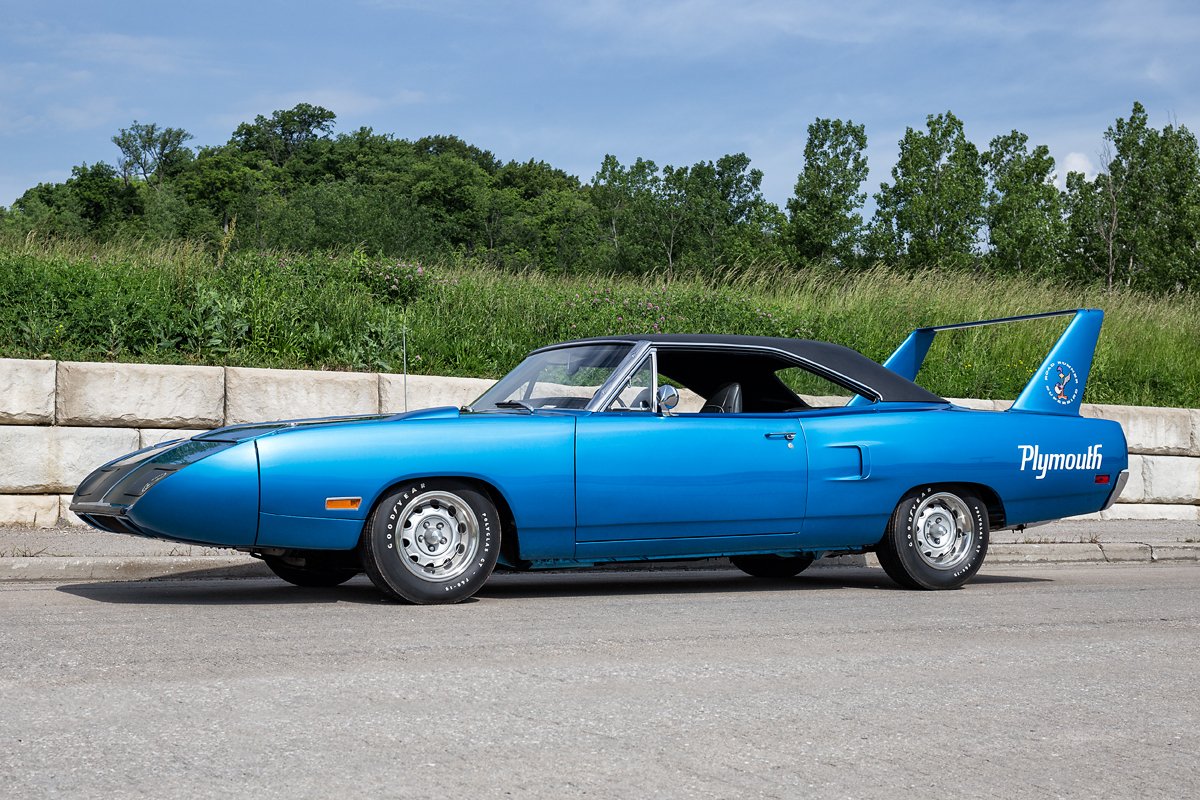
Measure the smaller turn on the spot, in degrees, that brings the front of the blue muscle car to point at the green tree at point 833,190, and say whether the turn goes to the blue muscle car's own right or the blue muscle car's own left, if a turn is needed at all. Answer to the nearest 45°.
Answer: approximately 135° to the blue muscle car's own right

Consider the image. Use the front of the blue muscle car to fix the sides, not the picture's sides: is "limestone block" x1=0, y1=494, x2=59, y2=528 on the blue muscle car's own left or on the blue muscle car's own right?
on the blue muscle car's own right

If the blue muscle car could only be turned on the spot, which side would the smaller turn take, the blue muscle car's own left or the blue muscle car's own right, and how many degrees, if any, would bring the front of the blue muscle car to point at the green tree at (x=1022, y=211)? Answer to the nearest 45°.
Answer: approximately 135° to the blue muscle car's own right

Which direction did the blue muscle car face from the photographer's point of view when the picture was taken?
facing the viewer and to the left of the viewer

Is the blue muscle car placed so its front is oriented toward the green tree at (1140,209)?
no

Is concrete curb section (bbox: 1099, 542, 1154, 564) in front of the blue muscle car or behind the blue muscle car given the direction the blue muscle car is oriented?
behind

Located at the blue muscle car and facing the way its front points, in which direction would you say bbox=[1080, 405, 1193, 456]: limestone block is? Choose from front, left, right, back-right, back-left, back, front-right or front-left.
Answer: back

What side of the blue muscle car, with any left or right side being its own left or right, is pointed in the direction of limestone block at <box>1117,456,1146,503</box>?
back

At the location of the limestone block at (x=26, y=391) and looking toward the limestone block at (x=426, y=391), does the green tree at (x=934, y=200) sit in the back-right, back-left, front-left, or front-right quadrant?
front-left

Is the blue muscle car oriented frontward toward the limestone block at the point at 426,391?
no

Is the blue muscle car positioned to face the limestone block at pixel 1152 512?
no

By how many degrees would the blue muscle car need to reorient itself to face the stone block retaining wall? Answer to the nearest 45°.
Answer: approximately 90° to its right

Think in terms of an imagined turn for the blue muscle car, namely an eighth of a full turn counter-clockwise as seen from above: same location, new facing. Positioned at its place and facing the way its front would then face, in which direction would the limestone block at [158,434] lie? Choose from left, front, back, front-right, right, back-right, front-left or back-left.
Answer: back-right

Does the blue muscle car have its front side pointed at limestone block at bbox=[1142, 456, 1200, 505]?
no
